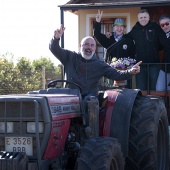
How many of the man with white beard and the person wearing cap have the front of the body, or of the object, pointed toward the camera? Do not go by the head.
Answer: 2

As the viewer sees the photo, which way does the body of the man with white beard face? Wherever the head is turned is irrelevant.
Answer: toward the camera

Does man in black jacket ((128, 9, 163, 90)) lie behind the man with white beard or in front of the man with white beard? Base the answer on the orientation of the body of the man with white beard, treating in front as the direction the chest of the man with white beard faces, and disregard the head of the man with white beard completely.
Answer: behind

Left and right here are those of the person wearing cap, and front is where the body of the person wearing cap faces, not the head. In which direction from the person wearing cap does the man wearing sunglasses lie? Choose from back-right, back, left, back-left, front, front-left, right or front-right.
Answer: left

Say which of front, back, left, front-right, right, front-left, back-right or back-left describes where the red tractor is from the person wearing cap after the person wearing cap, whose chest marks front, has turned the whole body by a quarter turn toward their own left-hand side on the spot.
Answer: right

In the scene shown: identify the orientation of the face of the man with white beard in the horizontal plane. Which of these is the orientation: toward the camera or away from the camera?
toward the camera

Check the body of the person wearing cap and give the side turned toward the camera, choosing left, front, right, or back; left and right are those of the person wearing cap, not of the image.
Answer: front

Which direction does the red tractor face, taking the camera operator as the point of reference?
facing the viewer and to the left of the viewer
